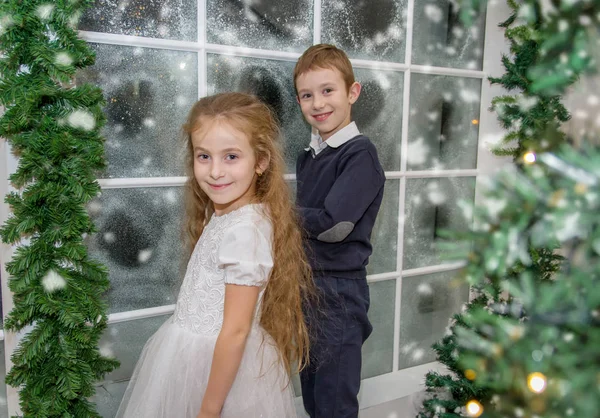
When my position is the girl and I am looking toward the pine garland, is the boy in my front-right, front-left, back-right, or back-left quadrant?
back-right

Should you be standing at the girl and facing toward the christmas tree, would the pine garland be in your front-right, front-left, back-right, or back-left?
back-right

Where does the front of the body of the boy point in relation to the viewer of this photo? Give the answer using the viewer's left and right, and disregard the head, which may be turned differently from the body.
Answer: facing the viewer and to the left of the viewer

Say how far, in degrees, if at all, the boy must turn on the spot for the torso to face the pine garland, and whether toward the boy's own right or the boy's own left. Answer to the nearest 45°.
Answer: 0° — they already face it

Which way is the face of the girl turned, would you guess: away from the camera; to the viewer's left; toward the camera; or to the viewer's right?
toward the camera

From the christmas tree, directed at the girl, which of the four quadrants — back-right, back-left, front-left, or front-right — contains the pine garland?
front-left
